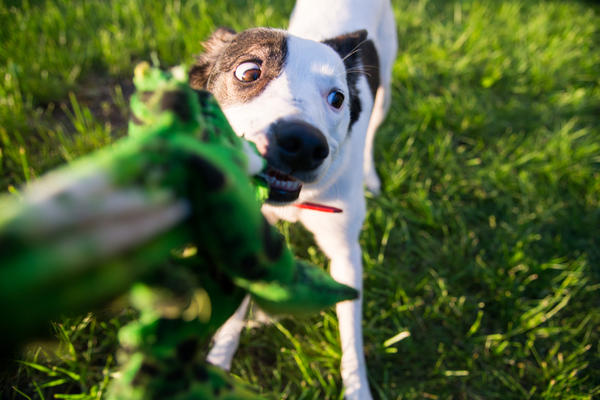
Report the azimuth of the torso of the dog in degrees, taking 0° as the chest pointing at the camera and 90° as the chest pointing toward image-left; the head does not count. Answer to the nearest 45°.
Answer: approximately 0°
